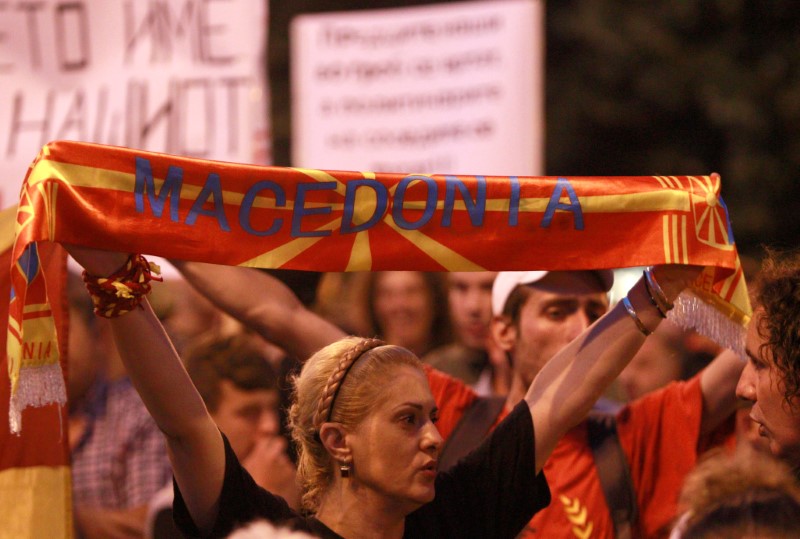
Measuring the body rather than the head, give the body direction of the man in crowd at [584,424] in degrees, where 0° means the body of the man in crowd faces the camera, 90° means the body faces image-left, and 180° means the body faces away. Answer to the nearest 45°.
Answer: approximately 315°

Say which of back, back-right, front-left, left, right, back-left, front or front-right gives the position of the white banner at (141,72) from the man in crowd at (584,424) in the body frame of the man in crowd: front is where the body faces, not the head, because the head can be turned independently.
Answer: back

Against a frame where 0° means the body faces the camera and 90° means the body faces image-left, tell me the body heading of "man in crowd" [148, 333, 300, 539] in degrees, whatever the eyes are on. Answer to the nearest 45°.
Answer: approximately 315°

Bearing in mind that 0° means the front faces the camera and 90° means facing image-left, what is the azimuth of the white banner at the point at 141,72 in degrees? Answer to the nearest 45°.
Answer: approximately 0°

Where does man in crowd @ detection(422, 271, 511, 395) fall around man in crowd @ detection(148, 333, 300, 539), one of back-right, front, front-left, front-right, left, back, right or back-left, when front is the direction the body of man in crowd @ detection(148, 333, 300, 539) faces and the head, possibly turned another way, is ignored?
left

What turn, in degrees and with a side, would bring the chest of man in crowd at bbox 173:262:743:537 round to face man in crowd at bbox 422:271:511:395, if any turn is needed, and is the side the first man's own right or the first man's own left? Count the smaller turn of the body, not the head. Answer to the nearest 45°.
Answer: approximately 135° to the first man's own left
